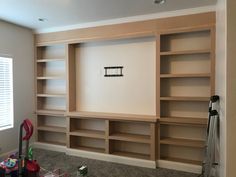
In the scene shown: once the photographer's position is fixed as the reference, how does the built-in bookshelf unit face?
facing the viewer and to the left of the viewer
